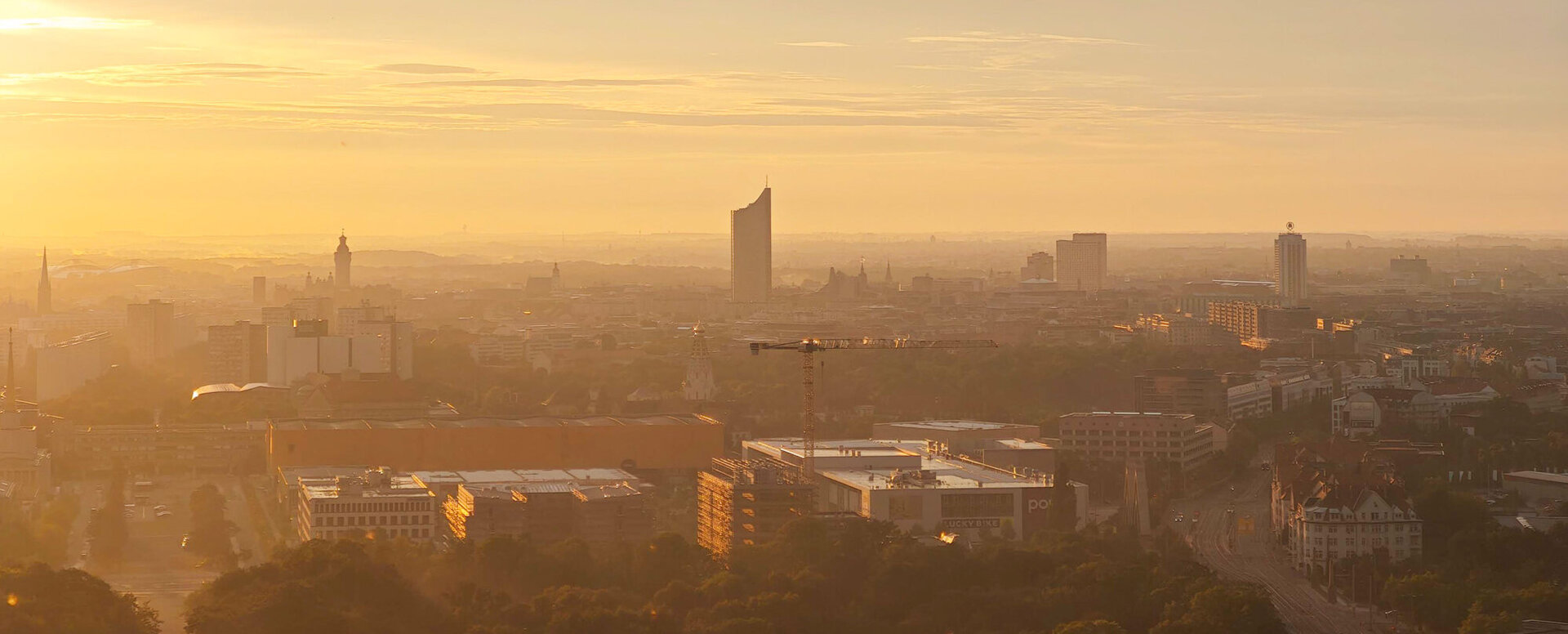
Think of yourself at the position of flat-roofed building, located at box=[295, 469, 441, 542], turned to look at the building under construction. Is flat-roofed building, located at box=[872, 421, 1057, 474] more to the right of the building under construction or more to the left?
left

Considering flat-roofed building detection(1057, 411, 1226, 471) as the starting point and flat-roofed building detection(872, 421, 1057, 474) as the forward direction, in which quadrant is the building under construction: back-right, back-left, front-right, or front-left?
front-left

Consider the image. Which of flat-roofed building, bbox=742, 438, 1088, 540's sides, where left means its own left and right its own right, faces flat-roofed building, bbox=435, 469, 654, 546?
right

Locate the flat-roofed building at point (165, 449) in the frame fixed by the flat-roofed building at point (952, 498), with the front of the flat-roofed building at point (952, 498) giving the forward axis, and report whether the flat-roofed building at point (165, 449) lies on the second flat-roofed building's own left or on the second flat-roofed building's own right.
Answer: on the second flat-roofed building's own right

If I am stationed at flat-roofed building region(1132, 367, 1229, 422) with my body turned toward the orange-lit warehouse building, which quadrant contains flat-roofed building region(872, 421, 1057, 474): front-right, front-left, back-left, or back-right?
front-left

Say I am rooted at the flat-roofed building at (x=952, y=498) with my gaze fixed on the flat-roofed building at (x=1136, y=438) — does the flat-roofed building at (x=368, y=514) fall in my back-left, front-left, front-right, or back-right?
back-left

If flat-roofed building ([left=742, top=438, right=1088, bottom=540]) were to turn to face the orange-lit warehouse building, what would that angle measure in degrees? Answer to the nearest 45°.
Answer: approximately 135° to its right

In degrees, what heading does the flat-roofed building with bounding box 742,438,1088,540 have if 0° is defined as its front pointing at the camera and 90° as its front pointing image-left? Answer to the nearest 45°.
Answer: approximately 0°

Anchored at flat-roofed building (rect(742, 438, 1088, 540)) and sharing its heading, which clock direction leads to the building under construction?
The building under construction is roughly at 2 o'clock from the flat-roofed building.

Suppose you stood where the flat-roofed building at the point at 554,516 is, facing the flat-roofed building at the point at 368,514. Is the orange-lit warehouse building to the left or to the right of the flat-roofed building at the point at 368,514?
right

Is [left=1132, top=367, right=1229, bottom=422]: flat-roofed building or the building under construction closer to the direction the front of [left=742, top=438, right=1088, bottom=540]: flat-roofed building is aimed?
the building under construction
